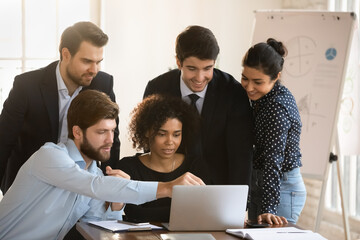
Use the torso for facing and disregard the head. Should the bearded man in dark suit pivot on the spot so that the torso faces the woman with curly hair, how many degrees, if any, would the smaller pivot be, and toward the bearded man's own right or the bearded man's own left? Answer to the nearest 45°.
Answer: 0° — they already face them

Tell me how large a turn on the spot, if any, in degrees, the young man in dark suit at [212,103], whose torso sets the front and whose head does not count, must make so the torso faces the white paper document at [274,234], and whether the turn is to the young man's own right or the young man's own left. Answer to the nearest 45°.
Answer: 0° — they already face it

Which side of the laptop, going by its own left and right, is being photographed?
back

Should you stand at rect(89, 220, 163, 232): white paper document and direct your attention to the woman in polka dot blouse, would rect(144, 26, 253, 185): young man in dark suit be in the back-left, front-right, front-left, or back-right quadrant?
front-left

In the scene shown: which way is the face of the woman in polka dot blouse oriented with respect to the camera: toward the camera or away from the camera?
toward the camera

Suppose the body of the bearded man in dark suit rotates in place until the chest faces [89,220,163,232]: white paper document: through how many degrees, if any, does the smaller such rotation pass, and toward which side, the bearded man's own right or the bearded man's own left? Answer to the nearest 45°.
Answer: approximately 45° to the bearded man's own right

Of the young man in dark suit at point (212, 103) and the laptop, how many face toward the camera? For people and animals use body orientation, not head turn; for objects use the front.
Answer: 1

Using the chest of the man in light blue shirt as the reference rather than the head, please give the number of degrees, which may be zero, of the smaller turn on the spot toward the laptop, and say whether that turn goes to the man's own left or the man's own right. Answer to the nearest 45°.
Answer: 0° — they already face it

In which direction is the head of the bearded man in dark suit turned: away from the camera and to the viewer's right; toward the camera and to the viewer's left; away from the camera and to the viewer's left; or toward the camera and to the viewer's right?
toward the camera and to the viewer's right

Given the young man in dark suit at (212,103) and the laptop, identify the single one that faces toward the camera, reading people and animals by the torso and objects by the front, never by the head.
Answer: the young man in dark suit

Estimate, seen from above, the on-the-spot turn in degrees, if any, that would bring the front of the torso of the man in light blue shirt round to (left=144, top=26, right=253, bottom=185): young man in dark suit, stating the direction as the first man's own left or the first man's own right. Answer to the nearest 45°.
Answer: approximately 90° to the first man's own left

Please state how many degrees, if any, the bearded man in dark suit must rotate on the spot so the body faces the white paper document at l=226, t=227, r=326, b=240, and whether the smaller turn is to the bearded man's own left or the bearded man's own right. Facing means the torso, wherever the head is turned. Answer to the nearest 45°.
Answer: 0° — they already face it

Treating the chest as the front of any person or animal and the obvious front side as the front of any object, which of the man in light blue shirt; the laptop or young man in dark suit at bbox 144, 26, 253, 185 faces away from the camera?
the laptop

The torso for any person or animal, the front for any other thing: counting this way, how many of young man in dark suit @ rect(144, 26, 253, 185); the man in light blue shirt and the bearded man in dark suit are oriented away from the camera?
0

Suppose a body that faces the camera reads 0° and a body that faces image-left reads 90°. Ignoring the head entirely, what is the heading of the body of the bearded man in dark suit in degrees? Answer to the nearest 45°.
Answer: approximately 315°

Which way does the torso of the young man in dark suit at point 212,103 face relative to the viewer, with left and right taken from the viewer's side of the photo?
facing the viewer

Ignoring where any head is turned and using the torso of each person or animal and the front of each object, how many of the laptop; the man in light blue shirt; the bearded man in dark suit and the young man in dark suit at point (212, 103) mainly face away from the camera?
1
